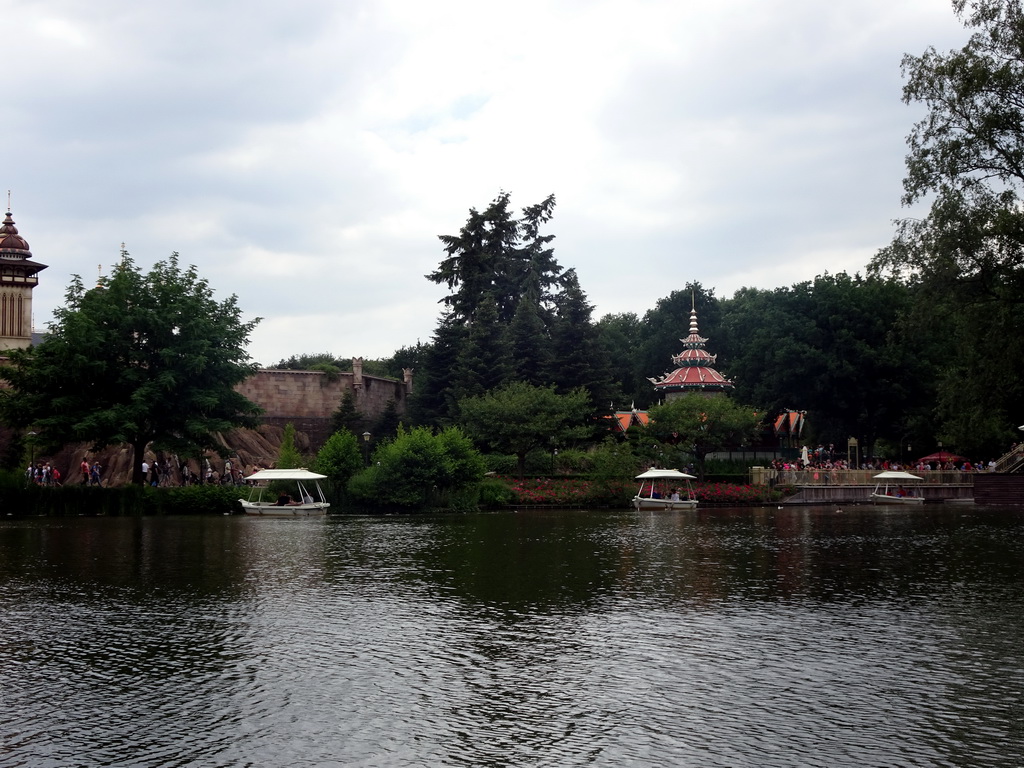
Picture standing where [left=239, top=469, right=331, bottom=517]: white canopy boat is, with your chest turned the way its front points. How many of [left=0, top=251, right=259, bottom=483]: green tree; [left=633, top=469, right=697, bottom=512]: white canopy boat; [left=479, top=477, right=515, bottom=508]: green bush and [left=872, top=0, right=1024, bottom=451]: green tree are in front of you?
1

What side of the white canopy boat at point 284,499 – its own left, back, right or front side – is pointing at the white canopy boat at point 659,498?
back

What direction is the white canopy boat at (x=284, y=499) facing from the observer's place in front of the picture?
facing to the left of the viewer

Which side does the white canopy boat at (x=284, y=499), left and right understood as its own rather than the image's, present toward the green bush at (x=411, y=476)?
back

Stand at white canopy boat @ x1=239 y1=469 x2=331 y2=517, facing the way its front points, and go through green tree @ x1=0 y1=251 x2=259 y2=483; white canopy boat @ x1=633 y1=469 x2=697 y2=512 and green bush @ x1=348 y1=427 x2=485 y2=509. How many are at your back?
2

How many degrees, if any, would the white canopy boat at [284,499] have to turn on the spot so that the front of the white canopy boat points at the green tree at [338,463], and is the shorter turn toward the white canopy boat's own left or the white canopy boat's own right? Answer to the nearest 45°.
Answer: approximately 135° to the white canopy boat's own right

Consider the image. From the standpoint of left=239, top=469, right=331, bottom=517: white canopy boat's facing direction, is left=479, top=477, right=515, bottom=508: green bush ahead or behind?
behind
